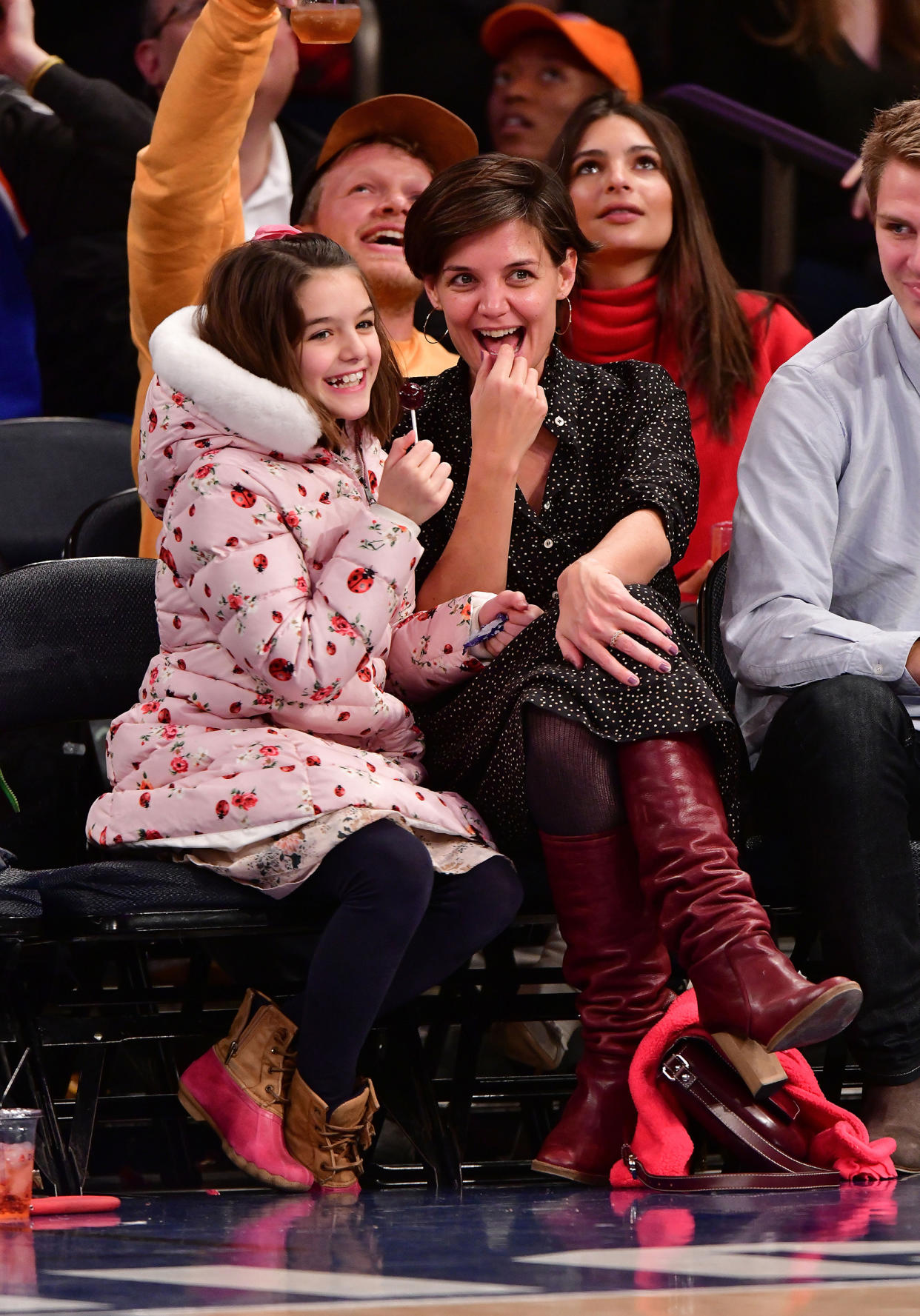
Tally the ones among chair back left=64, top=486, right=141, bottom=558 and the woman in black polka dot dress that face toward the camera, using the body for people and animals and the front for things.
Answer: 2

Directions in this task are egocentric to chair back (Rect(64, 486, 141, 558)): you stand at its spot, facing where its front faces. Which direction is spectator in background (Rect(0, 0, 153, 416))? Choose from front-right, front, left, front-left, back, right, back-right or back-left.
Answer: back

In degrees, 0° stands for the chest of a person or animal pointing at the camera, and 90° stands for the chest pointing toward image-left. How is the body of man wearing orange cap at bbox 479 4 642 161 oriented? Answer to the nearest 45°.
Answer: approximately 45°

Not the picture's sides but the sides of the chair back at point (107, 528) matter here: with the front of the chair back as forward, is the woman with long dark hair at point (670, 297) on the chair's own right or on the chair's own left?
on the chair's own left

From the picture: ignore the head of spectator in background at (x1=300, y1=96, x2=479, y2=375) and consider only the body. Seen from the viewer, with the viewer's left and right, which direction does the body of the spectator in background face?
facing the viewer and to the right of the viewer

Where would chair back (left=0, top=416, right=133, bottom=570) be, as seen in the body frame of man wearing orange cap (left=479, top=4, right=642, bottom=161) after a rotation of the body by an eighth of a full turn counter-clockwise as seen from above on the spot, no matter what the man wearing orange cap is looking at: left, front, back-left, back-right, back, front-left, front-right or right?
front-right

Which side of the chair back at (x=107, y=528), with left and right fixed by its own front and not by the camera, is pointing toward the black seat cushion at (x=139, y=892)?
front

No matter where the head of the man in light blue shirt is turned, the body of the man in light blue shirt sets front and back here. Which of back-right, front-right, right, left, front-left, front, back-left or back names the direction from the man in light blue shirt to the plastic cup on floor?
right

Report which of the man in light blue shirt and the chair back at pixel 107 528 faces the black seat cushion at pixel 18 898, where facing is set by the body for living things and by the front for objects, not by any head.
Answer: the chair back

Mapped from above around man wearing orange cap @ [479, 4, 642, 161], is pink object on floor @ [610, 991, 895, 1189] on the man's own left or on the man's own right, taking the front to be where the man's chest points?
on the man's own left

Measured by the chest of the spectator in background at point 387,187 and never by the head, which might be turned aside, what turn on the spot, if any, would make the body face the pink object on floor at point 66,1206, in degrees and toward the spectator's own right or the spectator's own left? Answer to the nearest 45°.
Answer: approximately 45° to the spectator's own right

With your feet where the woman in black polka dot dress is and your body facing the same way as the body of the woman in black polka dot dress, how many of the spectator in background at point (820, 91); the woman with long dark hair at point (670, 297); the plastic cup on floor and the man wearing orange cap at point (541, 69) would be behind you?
3

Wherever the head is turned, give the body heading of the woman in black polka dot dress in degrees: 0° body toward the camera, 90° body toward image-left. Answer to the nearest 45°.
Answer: approximately 0°
